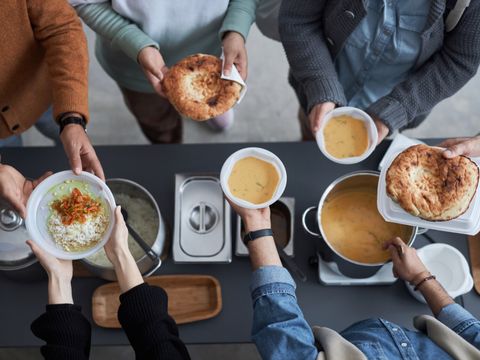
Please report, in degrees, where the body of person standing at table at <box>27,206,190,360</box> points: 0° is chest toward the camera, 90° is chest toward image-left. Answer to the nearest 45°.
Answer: approximately 180°

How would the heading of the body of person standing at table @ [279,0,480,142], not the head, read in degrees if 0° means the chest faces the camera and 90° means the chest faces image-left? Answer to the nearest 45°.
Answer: approximately 0°

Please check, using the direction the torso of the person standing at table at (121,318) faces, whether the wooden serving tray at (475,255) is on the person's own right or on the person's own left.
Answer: on the person's own right

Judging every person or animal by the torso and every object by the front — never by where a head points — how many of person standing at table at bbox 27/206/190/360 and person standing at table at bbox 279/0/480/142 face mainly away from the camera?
1
